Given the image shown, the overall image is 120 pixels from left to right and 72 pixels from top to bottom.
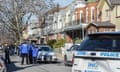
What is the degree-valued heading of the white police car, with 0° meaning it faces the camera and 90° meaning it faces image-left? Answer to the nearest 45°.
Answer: approximately 180°
